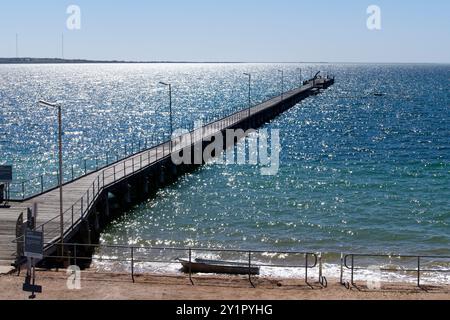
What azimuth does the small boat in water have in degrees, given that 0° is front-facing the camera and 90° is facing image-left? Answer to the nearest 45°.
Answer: approximately 90°
